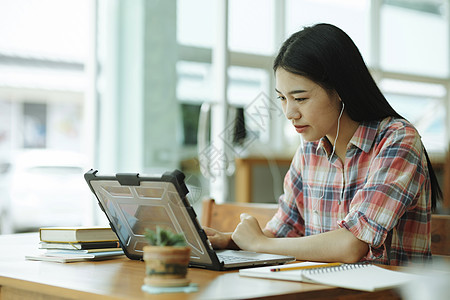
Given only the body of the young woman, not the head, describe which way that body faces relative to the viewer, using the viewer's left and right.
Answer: facing the viewer and to the left of the viewer

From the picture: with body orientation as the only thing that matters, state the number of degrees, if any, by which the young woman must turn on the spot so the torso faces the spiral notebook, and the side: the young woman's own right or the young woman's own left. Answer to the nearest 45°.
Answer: approximately 45° to the young woman's own left

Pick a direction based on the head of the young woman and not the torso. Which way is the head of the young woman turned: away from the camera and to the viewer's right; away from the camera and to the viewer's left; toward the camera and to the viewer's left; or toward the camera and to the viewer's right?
toward the camera and to the viewer's left

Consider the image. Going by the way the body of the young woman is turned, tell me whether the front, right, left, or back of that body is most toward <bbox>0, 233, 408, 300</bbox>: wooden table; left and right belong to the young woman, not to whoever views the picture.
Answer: front

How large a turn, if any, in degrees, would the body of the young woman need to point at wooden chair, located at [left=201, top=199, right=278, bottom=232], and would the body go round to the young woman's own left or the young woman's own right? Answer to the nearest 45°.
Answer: approximately 90° to the young woman's own right

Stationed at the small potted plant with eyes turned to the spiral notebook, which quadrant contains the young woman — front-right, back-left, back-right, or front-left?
front-left

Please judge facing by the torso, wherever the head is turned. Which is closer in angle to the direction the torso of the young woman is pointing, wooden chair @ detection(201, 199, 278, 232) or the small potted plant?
the small potted plant

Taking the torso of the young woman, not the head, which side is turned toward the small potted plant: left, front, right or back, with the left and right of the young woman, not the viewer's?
front

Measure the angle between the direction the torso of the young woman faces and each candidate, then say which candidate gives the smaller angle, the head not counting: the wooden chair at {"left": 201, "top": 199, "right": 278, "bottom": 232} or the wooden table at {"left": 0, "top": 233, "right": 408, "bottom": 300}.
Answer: the wooden table
